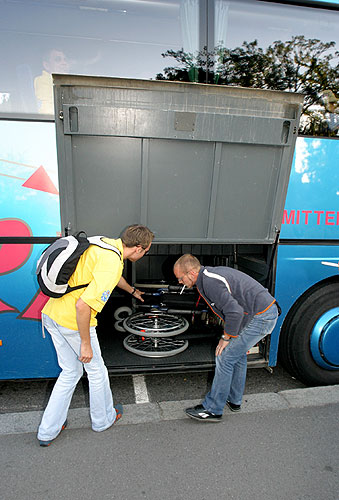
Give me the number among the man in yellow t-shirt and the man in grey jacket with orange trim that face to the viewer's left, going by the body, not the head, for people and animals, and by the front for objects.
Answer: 1

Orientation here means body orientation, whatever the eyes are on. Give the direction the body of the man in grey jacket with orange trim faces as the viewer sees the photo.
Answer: to the viewer's left

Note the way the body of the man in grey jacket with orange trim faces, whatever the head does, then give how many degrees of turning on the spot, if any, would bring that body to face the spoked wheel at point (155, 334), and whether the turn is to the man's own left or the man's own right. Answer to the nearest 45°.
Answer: approximately 45° to the man's own right

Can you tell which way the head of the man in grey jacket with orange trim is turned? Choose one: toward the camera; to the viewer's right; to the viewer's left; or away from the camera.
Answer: to the viewer's left

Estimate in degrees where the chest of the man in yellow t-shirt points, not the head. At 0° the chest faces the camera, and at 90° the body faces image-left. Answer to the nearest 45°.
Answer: approximately 225°
